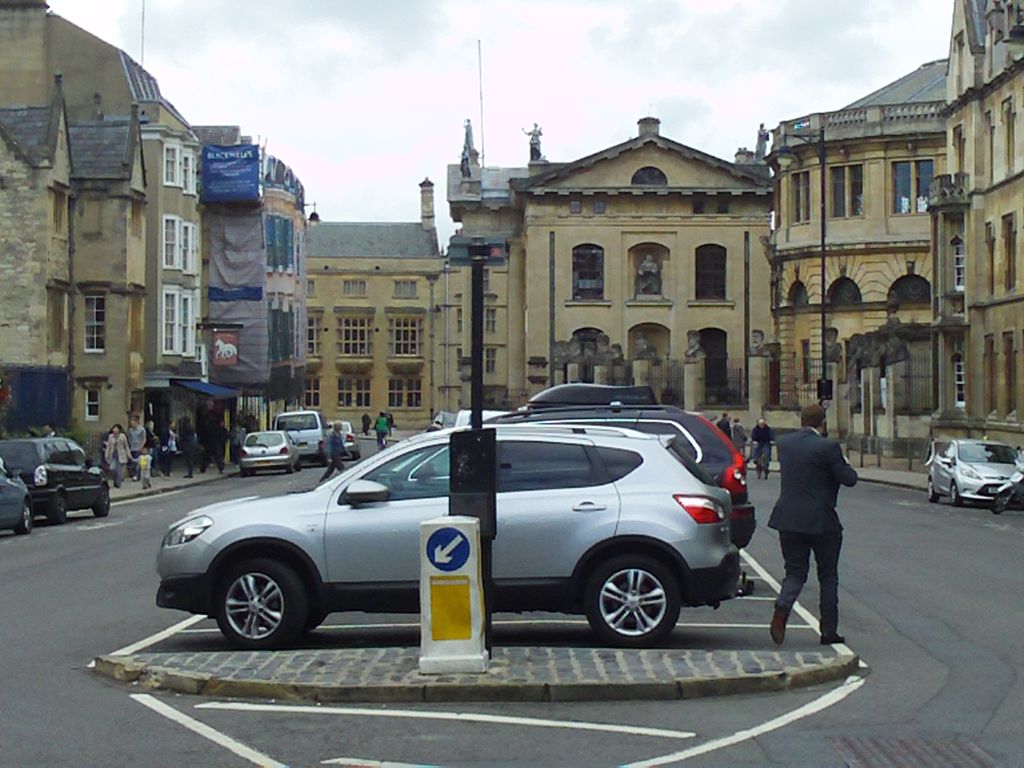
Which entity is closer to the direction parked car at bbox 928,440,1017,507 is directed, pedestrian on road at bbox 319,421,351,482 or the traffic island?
the traffic island

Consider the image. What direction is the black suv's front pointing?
to the viewer's left

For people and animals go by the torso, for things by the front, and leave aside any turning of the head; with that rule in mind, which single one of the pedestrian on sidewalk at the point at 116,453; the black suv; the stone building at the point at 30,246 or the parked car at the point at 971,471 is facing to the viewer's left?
the black suv

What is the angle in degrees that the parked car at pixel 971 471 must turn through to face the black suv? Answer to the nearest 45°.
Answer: approximately 45° to its right

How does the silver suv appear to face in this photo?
to the viewer's left

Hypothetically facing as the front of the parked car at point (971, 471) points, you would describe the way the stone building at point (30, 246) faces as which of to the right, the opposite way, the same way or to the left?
to the left
